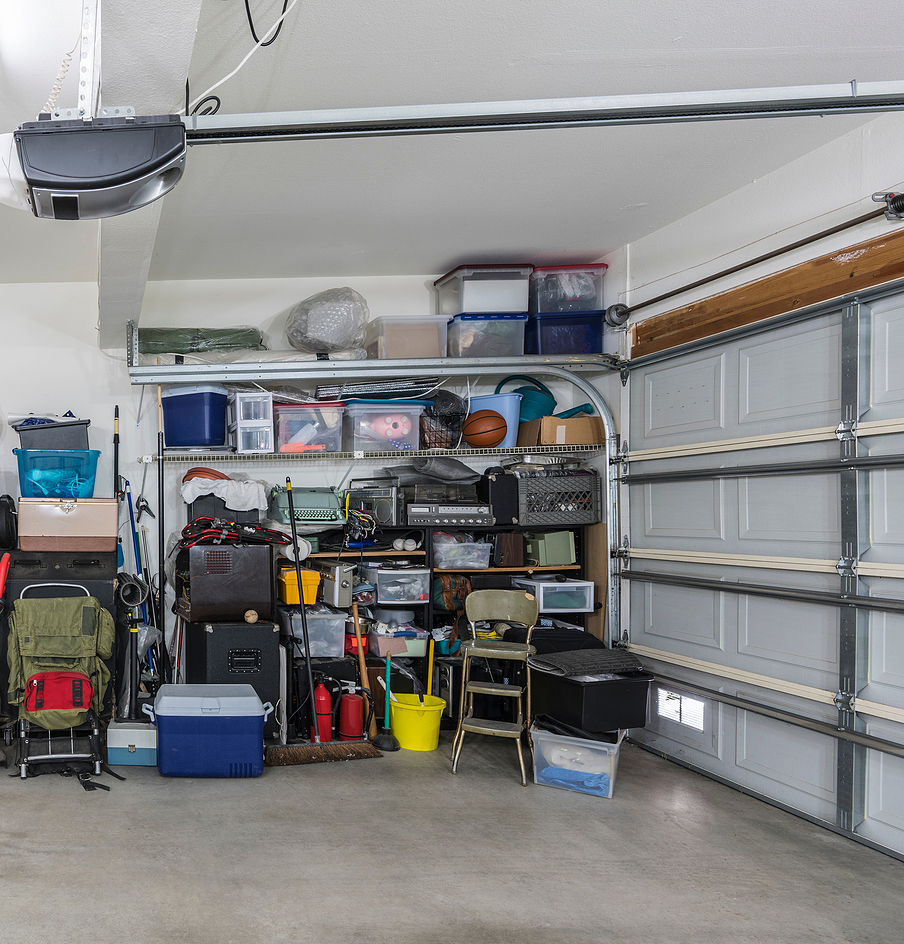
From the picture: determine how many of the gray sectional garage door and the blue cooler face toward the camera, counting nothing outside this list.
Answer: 1

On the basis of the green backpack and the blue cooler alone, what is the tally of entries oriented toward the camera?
2

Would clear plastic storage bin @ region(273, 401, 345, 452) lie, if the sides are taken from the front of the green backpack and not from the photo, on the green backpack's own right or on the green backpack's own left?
on the green backpack's own left

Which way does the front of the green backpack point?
toward the camera

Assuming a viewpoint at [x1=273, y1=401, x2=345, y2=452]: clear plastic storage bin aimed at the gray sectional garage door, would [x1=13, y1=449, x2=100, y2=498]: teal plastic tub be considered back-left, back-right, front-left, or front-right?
back-right

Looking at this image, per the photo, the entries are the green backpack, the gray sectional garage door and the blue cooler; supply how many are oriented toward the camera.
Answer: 2

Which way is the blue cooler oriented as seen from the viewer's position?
toward the camera

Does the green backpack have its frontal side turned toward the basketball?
no

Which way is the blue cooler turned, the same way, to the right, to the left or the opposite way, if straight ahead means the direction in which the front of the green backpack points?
the same way

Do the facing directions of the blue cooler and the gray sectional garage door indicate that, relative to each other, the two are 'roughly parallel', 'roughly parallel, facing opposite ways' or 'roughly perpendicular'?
roughly perpendicular

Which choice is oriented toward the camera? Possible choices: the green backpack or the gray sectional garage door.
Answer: the green backpack

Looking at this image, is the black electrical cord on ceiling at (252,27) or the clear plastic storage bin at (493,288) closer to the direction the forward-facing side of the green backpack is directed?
the black electrical cord on ceiling
